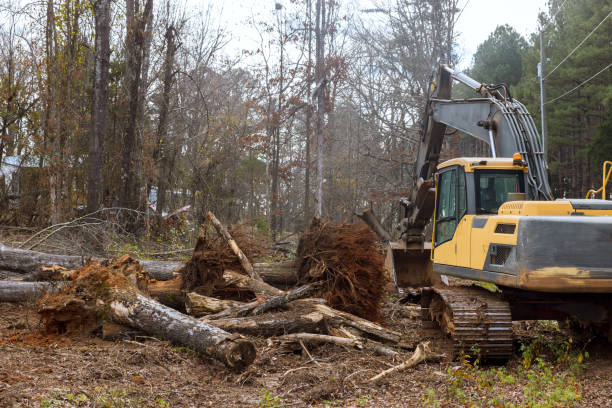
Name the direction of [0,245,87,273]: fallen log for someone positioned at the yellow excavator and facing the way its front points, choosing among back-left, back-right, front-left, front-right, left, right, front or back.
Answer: front-left

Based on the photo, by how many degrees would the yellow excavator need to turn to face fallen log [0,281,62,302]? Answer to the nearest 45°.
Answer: approximately 45° to its left

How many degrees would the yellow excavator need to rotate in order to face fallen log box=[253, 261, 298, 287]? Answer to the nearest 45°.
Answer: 0° — it already faces it

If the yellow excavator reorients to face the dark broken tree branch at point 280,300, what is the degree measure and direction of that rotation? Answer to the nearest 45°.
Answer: approximately 45° to its left

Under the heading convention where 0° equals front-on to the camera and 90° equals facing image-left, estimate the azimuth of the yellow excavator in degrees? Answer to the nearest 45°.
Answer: approximately 135°

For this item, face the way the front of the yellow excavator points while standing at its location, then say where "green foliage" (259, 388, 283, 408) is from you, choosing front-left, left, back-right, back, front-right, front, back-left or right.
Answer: left

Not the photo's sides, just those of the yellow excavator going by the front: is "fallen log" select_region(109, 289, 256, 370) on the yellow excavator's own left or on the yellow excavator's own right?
on the yellow excavator's own left

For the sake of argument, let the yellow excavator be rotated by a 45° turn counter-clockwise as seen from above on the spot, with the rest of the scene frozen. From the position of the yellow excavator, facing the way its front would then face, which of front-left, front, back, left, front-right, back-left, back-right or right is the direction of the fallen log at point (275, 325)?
front

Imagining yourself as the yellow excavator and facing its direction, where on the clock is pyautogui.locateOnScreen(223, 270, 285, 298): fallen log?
The fallen log is roughly at 11 o'clock from the yellow excavator.

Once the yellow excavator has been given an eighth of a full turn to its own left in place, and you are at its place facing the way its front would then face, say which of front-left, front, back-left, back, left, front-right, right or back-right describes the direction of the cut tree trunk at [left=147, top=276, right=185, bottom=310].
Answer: front

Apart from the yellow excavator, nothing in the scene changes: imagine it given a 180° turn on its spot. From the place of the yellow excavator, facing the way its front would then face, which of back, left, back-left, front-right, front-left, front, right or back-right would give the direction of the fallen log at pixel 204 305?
back-right
